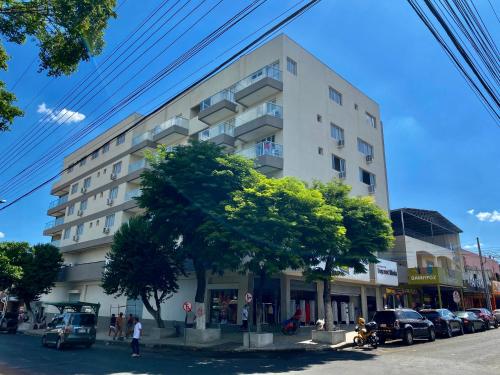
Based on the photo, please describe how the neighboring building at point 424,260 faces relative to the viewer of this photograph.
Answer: facing the viewer and to the right of the viewer

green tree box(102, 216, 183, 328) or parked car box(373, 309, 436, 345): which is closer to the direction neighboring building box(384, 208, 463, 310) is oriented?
the parked car

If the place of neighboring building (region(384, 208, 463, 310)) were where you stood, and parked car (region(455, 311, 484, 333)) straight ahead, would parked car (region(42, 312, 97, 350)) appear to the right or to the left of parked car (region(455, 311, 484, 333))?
right

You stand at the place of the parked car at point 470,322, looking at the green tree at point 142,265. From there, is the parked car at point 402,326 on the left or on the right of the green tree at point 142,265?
left

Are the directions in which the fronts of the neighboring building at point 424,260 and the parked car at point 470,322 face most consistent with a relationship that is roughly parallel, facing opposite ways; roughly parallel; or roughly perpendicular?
roughly perpendicular

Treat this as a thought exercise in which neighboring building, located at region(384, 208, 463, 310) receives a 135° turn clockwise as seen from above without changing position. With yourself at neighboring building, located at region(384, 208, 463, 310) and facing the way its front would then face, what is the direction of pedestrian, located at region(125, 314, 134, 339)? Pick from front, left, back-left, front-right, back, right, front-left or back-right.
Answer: front-left
